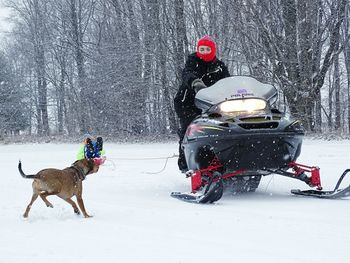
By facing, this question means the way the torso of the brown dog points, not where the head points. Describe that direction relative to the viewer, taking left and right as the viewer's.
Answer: facing to the right of the viewer

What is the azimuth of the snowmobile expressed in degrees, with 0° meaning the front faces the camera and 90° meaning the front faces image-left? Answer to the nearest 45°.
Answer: approximately 315°
